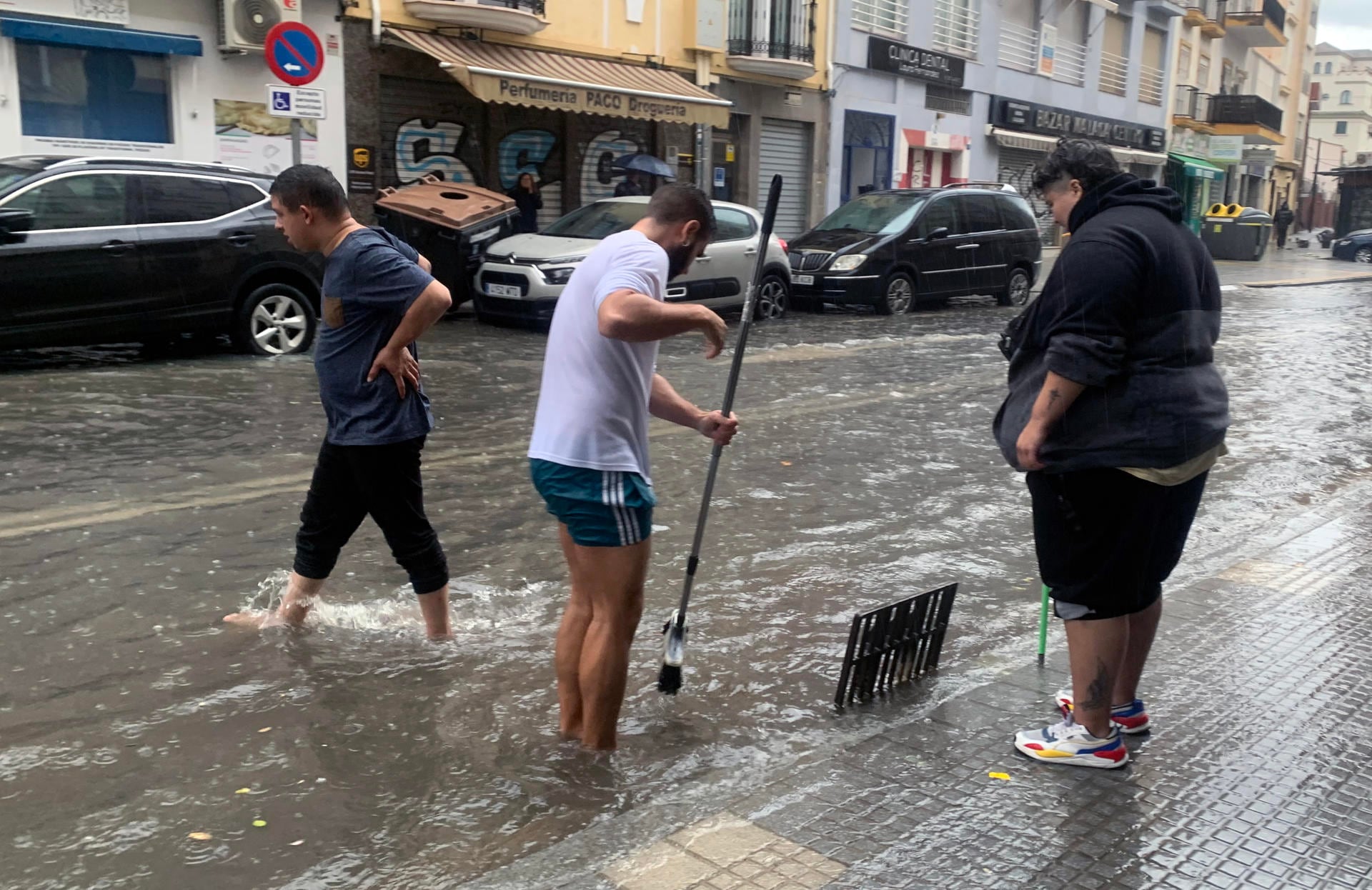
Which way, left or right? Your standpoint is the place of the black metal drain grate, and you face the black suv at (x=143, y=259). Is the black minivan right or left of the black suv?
right

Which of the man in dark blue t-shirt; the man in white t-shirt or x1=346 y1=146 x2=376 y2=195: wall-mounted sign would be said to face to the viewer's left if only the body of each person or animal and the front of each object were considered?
the man in dark blue t-shirt

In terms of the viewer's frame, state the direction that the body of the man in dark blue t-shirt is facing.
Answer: to the viewer's left

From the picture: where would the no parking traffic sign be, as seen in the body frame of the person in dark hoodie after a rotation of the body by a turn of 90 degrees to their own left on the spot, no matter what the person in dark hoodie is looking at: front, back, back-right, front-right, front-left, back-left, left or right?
back-right

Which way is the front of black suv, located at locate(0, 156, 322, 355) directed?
to the viewer's left

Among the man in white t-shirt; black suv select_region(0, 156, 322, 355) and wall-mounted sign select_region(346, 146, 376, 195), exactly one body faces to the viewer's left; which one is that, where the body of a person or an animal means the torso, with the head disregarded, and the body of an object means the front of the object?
the black suv

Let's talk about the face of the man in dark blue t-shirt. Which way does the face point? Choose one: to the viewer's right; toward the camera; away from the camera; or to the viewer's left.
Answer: to the viewer's left

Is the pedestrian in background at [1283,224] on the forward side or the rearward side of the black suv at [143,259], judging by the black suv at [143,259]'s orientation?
on the rearward side

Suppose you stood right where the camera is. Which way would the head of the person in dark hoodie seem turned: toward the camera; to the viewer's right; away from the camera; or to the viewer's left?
to the viewer's left

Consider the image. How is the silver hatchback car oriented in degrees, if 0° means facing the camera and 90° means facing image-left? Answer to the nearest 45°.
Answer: approximately 45°

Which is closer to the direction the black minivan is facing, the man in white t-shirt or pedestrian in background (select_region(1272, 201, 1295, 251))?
the man in white t-shirt

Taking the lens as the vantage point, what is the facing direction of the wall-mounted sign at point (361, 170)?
facing the viewer

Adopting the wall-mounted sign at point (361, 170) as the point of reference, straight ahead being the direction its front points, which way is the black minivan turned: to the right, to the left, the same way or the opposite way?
to the right

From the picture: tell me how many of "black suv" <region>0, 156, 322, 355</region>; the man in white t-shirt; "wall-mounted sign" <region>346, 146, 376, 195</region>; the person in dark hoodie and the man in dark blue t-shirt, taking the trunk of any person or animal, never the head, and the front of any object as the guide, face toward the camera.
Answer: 1

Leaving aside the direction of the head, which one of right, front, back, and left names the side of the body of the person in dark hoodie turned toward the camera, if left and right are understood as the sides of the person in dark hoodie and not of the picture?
left

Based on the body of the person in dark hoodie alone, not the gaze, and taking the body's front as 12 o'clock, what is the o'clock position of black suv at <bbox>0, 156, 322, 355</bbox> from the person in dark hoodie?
The black suv is roughly at 1 o'clock from the person in dark hoodie.

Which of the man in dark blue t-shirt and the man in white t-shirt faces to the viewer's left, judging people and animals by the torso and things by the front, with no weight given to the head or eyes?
the man in dark blue t-shirt
